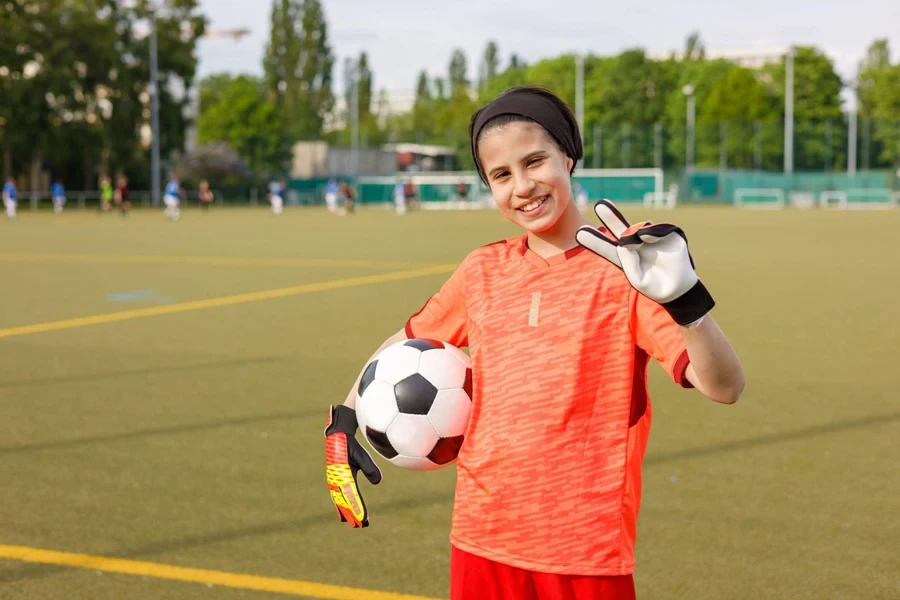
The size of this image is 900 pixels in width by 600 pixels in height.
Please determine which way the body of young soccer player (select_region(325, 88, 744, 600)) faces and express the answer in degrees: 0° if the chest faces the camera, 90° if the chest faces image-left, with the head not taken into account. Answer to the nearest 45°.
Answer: approximately 0°
